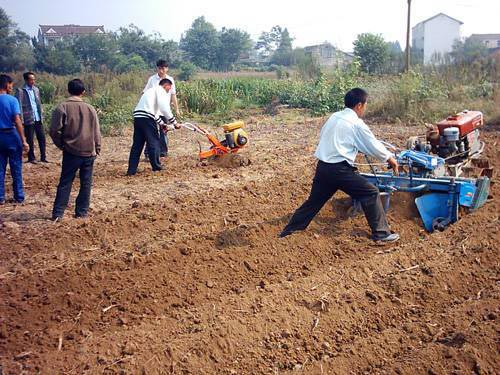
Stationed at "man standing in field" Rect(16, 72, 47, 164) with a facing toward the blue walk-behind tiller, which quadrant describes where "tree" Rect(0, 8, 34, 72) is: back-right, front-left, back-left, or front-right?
back-left

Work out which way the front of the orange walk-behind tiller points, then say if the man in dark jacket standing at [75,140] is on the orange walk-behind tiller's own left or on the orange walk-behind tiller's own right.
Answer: on the orange walk-behind tiller's own right

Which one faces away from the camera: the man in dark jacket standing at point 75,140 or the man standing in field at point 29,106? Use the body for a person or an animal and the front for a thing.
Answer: the man in dark jacket standing

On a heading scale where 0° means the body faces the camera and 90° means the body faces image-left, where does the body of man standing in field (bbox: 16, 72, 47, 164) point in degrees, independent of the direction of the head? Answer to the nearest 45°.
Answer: approximately 315°

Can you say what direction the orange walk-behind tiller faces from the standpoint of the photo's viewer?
facing to the right of the viewer

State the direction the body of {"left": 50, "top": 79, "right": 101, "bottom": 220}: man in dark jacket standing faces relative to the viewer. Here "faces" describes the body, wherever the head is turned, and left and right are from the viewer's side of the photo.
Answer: facing away from the viewer

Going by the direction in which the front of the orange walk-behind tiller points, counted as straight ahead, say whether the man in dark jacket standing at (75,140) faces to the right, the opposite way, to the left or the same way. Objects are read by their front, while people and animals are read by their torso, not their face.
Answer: to the left

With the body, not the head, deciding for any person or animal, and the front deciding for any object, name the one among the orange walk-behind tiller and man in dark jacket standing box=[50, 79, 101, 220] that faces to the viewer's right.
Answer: the orange walk-behind tiller

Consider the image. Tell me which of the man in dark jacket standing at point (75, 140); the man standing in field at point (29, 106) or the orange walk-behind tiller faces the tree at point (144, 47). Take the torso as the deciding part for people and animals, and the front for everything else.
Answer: the man in dark jacket standing

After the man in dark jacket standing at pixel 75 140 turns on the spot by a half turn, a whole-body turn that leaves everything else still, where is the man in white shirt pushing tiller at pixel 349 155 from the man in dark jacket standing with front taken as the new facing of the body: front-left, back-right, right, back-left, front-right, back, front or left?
front-left
